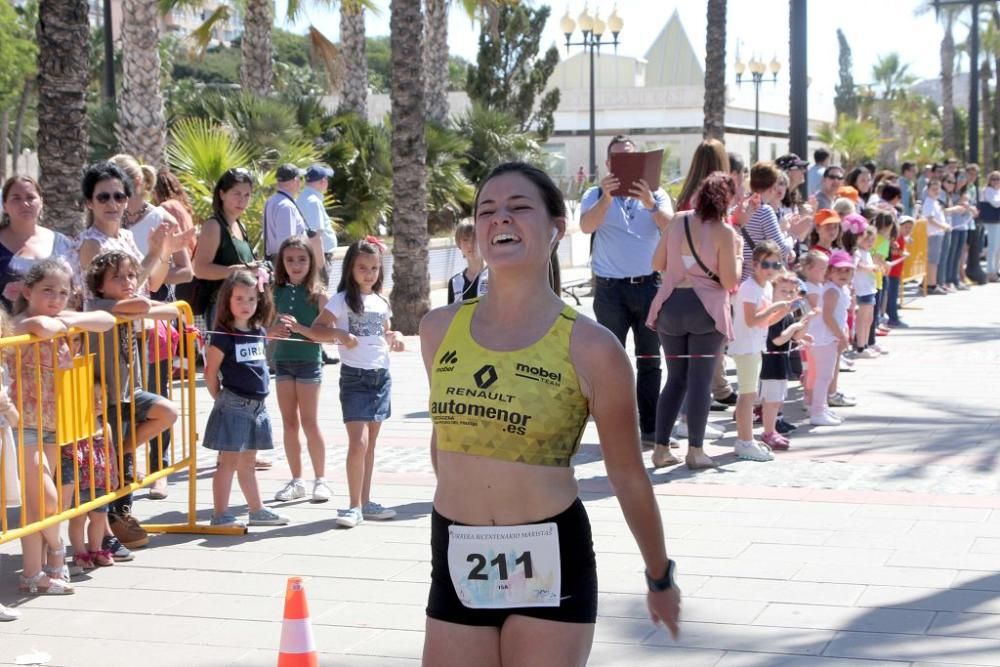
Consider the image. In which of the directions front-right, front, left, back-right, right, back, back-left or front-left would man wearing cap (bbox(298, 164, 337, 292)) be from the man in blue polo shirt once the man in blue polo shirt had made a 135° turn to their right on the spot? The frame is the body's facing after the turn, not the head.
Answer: front

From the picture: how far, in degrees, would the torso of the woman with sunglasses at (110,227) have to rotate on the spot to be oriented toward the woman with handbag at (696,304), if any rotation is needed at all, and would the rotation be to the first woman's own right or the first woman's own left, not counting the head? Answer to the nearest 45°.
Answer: approximately 45° to the first woman's own left

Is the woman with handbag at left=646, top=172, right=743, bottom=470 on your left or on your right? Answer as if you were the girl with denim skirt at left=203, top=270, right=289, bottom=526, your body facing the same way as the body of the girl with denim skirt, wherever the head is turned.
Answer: on your left

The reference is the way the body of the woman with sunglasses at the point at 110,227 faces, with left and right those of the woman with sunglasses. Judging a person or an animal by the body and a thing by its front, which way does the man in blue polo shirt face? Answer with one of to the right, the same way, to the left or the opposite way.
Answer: to the right

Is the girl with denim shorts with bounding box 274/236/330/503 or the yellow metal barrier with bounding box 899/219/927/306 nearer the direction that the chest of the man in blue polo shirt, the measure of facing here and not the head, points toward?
the girl with denim shorts

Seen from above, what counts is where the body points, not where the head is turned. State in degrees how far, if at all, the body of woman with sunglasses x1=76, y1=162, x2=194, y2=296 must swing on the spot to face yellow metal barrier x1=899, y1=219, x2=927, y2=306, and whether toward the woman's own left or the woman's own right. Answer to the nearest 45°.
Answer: approximately 90° to the woman's own left

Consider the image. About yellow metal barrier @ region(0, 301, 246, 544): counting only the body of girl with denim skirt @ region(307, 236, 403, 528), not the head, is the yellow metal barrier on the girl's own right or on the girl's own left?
on the girl's own right

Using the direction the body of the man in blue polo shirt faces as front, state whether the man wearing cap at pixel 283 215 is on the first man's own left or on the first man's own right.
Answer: on the first man's own right

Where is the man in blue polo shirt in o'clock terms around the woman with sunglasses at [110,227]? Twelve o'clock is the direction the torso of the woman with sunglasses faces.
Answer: The man in blue polo shirt is roughly at 10 o'clock from the woman with sunglasses.

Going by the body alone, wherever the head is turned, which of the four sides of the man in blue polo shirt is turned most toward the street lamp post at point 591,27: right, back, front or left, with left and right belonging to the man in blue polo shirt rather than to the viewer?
back

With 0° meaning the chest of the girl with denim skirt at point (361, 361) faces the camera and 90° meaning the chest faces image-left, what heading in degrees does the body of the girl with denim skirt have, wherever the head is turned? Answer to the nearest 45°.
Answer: approximately 315°

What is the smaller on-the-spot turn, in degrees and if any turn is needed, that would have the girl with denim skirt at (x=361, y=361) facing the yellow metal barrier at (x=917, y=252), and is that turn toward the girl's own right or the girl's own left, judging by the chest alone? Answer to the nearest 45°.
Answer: approximately 90° to the girl's own left

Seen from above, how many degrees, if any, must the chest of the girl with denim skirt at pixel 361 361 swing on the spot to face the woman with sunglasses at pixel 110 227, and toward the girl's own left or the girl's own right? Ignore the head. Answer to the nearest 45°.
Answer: approximately 135° to the girl's own right
